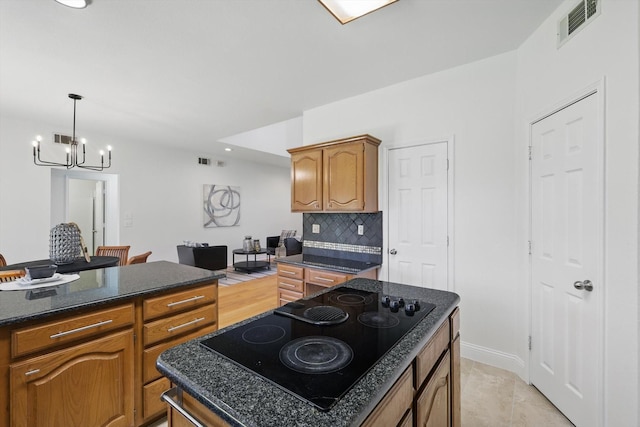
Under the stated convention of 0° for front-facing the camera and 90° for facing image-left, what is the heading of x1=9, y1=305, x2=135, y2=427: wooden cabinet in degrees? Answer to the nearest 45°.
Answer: approximately 315°

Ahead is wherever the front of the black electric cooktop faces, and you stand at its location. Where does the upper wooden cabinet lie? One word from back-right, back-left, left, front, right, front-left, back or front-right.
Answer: back-left

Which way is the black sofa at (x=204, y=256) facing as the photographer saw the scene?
facing away from the viewer and to the right of the viewer

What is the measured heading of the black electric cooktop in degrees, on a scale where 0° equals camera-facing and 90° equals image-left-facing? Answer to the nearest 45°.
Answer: approximately 315°

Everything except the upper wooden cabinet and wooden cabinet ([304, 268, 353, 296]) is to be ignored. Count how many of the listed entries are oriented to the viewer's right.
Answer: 0

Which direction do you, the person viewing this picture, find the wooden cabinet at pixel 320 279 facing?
facing the viewer and to the left of the viewer

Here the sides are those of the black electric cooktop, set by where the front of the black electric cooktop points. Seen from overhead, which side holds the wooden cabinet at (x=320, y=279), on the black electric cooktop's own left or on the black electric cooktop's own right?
on the black electric cooktop's own left

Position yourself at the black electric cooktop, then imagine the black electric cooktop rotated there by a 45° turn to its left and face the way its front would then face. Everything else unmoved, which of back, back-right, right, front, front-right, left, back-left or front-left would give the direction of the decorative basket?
back-left

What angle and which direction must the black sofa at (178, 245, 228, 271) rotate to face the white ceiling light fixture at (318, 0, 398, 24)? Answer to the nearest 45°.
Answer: approximately 135° to its right

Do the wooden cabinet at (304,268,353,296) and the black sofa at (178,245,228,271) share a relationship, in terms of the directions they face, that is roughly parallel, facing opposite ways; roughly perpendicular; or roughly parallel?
roughly parallel, facing opposite ways

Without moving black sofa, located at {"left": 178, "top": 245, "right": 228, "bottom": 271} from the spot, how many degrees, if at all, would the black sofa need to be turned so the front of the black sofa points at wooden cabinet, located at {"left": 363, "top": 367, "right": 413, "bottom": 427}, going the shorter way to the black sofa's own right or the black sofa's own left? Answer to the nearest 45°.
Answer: approximately 135° to the black sofa's own right

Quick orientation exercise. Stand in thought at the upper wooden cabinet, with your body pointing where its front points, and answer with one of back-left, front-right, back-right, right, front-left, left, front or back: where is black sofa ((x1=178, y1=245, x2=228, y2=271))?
right

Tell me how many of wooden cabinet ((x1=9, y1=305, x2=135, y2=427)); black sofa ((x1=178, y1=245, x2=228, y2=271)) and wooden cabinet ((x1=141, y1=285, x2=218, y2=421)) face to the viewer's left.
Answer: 0

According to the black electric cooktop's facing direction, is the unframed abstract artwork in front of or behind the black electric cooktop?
behind

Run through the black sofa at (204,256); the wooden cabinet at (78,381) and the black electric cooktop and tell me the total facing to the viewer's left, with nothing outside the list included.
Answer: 0

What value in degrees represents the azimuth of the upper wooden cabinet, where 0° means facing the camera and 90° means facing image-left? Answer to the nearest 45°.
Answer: approximately 45°
